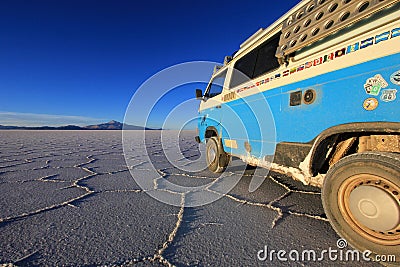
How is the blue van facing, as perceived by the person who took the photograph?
facing away from the viewer and to the left of the viewer
